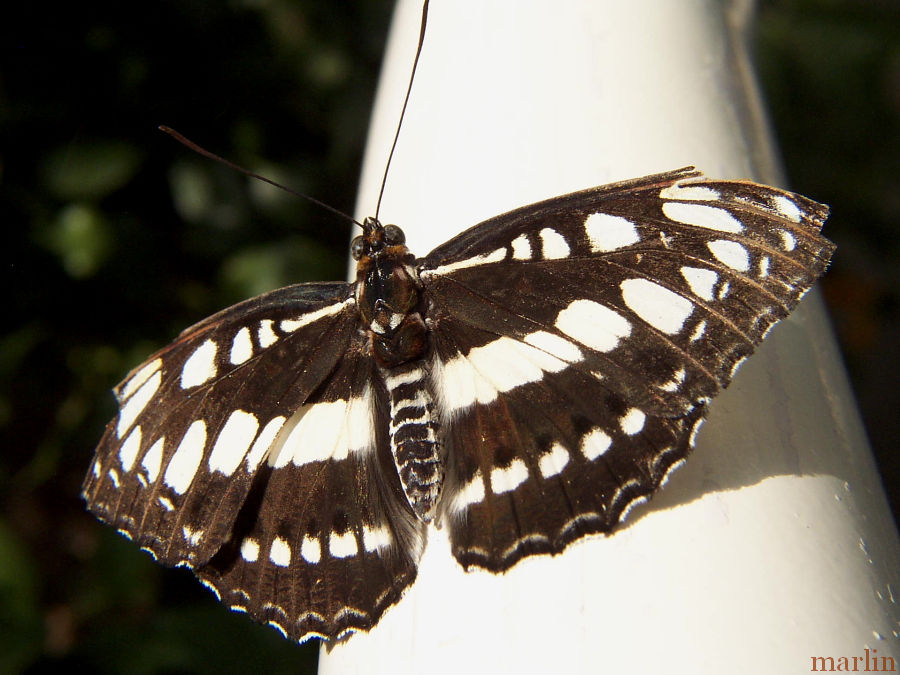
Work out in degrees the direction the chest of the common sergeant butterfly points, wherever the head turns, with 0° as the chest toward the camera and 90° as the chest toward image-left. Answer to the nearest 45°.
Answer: approximately 180°
